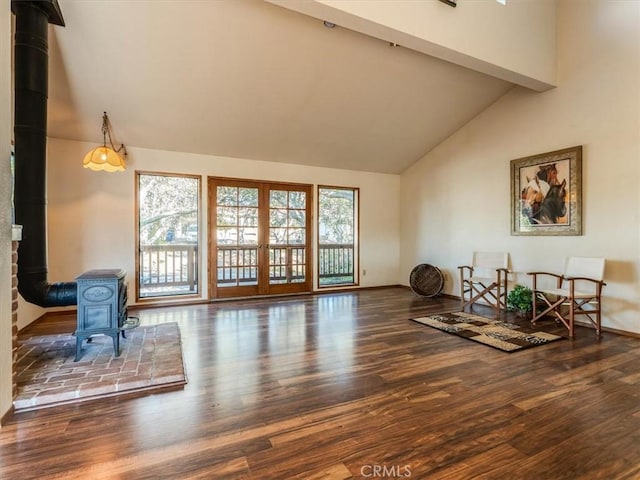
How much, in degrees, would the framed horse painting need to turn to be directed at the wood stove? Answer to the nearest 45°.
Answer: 0° — it already faces it

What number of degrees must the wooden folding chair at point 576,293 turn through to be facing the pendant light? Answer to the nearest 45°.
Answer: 0° — it already faces it

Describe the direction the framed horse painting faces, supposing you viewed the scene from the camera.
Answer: facing the viewer and to the left of the viewer

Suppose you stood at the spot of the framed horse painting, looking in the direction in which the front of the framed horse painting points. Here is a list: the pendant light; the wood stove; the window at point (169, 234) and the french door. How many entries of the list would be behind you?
0

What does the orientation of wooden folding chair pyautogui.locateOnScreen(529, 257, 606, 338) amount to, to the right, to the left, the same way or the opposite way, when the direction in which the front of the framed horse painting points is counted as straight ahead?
the same way

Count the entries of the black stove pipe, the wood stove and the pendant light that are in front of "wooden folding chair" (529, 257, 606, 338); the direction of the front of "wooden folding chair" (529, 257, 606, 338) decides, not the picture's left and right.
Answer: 3

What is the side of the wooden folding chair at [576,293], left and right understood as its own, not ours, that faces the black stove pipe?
front

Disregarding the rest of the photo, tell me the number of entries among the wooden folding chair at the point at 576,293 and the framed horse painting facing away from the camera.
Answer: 0

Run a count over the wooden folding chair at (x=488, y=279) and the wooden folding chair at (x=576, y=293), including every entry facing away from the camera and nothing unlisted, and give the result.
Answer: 0

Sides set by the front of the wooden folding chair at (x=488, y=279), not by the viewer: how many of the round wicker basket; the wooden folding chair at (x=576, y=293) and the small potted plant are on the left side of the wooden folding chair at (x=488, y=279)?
2

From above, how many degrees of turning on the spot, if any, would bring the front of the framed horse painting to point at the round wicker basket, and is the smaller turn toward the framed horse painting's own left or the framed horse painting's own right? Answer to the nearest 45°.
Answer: approximately 45° to the framed horse painting's own right

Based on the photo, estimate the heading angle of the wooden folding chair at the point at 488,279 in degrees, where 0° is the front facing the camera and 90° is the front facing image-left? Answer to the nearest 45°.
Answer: approximately 45°

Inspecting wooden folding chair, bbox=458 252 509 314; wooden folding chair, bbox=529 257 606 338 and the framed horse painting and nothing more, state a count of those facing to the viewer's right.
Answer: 0

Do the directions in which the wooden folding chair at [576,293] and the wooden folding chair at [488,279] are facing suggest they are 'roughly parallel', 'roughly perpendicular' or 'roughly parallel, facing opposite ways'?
roughly parallel
